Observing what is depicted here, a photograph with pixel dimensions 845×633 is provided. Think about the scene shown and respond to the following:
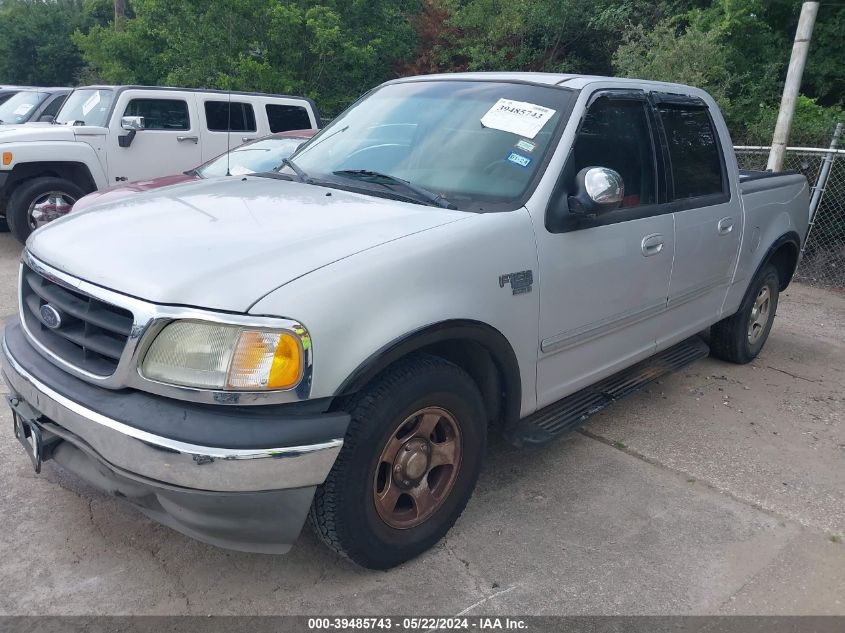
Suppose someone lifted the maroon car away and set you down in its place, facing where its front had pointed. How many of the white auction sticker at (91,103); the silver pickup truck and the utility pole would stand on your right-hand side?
1

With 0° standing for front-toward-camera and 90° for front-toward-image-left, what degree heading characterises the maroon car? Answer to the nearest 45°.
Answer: approximately 45°

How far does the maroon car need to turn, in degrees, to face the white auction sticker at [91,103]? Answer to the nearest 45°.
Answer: approximately 90° to its right

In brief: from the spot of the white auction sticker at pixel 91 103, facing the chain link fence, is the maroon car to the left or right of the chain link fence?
right

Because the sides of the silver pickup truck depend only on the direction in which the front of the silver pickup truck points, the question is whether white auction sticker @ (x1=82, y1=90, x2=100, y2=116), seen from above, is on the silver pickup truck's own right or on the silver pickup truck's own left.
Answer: on the silver pickup truck's own right

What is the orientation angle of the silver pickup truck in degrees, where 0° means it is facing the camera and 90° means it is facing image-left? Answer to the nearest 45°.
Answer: approximately 45°
